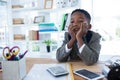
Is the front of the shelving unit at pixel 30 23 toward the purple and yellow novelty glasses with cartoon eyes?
yes

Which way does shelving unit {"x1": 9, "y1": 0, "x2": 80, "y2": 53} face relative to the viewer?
toward the camera

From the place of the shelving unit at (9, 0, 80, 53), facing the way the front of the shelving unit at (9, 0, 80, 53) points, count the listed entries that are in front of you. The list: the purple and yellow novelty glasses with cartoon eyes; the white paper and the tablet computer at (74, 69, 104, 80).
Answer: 3

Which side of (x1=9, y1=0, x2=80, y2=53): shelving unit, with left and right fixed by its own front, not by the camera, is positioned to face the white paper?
front

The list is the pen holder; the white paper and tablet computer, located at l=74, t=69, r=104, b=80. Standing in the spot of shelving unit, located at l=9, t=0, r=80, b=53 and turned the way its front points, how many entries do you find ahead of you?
3

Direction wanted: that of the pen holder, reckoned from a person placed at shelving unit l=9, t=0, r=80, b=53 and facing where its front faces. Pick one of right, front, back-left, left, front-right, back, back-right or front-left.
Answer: front

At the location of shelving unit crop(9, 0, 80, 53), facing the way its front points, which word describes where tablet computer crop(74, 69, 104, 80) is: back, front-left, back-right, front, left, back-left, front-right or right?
front
